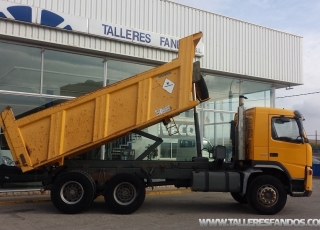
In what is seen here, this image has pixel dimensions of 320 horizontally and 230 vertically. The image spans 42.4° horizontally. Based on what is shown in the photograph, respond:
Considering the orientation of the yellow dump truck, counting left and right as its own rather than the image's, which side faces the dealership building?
left

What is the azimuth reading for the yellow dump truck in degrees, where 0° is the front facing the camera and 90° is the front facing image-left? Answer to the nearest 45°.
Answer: approximately 270°
